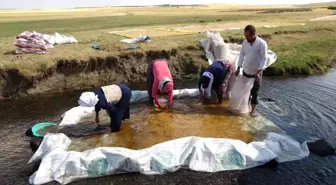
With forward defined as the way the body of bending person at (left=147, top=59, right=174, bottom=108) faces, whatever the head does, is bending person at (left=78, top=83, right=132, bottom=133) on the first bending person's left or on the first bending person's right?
on the first bending person's right

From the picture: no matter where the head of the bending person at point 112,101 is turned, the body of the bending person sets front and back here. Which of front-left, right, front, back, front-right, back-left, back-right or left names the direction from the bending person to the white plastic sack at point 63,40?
right

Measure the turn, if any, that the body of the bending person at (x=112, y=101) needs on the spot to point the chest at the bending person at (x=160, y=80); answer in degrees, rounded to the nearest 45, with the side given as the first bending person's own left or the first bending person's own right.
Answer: approximately 135° to the first bending person's own right

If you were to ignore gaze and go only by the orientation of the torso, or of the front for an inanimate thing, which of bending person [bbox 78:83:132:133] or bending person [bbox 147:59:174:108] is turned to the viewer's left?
bending person [bbox 78:83:132:133]

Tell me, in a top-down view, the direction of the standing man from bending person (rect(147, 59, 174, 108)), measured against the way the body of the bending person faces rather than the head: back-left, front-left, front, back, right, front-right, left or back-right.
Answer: front-left

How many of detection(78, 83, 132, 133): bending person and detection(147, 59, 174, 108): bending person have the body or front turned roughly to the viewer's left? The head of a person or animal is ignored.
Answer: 1

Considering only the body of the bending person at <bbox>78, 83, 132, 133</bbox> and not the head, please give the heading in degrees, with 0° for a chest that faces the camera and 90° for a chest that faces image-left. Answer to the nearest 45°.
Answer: approximately 90°

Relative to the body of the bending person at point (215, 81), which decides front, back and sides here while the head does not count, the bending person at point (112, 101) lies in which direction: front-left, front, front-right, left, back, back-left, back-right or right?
front

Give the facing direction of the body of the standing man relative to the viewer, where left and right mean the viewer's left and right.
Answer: facing the viewer and to the left of the viewer
